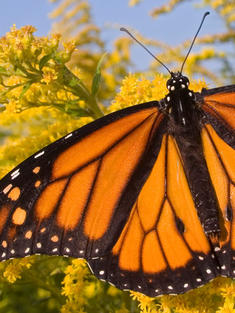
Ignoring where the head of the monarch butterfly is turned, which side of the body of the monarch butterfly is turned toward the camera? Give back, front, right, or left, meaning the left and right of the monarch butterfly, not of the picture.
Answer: back

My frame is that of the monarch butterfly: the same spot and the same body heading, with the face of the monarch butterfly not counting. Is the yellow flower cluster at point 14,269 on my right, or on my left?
on my left
